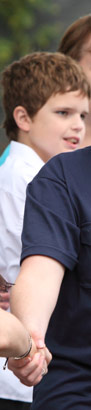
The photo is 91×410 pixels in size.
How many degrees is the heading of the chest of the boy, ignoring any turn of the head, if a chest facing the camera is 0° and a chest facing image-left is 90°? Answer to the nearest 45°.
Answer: approximately 315°

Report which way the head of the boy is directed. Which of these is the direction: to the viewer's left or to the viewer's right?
to the viewer's right
